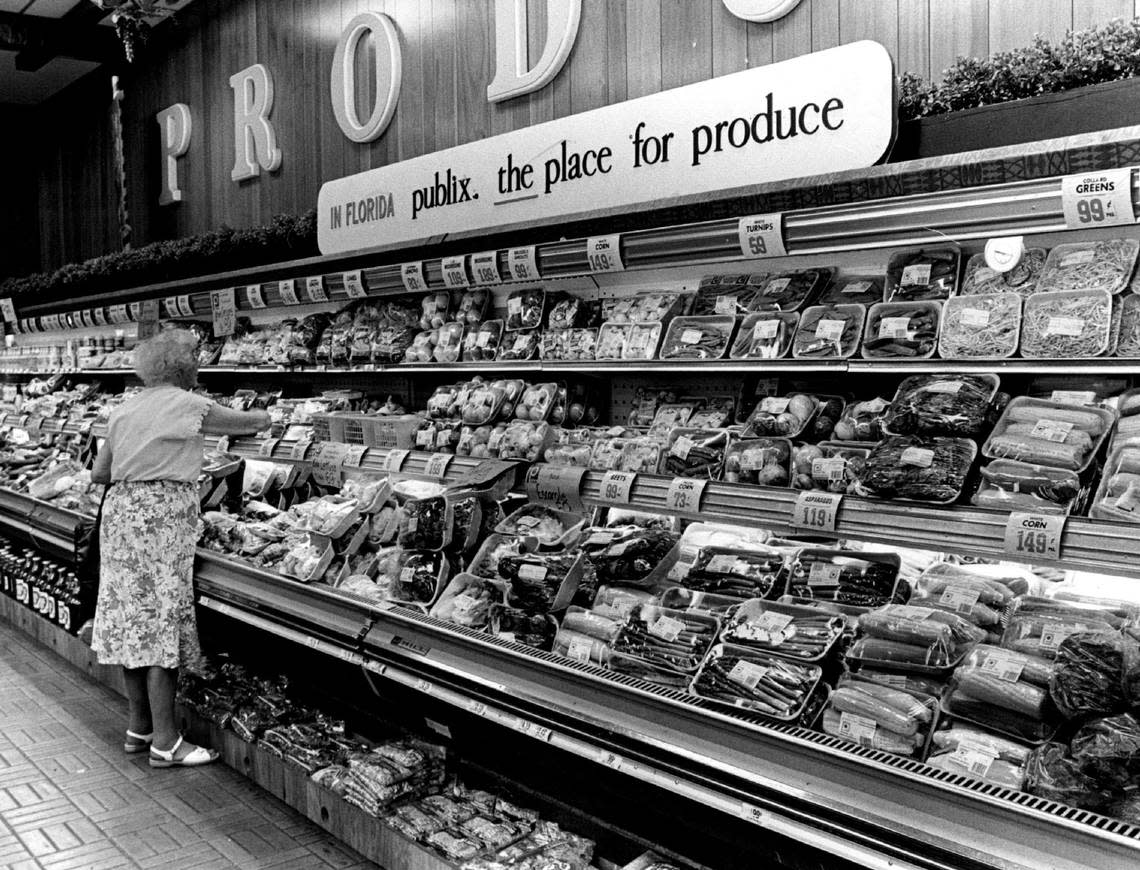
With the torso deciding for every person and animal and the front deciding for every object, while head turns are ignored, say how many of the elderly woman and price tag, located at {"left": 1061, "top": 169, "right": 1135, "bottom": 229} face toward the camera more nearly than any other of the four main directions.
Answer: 1

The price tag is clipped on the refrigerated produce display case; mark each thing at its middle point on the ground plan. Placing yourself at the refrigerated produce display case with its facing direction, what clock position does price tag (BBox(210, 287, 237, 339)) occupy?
The price tag is roughly at 3 o'clock from the refrigerated produce display case.

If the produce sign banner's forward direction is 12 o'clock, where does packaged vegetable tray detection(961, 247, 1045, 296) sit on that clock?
The packaged vegetable tray is roughly at 9 o'clock from the produce sign banner.

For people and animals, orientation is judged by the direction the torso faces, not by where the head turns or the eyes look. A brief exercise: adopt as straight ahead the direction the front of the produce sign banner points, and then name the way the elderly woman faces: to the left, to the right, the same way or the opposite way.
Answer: the opposite way

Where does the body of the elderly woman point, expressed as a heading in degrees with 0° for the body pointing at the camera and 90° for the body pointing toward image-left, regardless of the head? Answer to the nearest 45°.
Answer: approximately 225°

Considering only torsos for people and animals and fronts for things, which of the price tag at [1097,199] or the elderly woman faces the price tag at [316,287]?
the elderly woman

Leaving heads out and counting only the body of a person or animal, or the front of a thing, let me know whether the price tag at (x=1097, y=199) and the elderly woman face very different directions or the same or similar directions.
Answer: very different directions

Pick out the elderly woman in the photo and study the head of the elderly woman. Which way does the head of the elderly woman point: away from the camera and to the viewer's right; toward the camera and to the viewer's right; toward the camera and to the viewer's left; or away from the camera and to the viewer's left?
away from the camera and to the viewer's right

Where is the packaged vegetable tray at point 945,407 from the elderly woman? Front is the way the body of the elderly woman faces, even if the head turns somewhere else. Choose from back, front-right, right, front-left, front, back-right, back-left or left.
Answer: right

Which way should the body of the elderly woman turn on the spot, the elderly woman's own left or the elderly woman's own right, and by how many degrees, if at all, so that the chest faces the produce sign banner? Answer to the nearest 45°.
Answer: approximately 90° to the elderly woman's own right

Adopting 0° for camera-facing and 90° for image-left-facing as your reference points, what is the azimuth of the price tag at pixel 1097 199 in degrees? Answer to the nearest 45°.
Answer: approximately 0°

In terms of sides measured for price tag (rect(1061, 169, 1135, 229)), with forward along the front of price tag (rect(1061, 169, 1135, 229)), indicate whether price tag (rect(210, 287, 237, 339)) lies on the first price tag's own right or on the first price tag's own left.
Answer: on the first price tag's own right
